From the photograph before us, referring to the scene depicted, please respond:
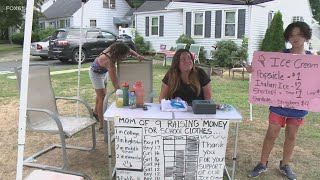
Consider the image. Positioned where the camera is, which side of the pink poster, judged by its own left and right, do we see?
front

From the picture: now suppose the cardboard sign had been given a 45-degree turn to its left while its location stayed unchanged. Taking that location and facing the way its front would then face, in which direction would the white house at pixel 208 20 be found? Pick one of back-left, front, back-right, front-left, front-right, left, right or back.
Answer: back-left

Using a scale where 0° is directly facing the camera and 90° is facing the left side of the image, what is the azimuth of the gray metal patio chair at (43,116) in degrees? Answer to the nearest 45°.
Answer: approximately 315°

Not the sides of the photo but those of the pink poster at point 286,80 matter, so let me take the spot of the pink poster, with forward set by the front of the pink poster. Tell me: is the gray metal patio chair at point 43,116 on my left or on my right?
on my right

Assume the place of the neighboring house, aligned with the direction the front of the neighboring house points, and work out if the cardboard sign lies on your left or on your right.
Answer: on your left

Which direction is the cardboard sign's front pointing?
toward the camera

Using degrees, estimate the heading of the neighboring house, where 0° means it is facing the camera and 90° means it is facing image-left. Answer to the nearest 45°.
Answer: approximately 45°

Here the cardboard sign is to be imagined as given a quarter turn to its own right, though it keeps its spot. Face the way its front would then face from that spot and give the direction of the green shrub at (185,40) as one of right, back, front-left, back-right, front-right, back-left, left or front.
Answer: right

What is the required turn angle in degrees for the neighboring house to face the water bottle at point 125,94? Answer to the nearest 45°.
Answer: approximately 45° to its left

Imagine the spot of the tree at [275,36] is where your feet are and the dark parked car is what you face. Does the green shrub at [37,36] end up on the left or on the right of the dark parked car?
right
